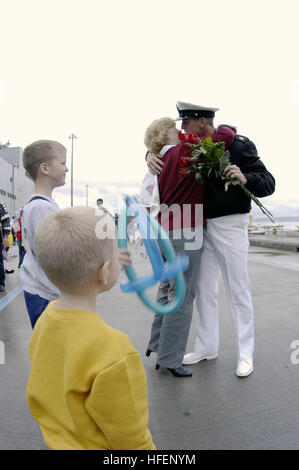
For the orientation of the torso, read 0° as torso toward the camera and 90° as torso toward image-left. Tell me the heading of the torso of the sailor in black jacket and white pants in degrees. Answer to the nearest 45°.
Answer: approximately 45°

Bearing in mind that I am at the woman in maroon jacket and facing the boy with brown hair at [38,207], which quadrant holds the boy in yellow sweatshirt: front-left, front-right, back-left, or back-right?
front-left

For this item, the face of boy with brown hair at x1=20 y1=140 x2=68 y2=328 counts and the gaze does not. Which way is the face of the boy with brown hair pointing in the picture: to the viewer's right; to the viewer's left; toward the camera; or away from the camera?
to the viewer's right

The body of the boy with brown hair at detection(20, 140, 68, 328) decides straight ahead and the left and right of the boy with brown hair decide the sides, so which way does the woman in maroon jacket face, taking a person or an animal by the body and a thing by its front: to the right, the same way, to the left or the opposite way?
the same way

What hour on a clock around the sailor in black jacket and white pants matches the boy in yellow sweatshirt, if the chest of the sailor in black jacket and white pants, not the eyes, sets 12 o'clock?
The boy in yellow sweatshirt is roughly at 11 o'clock from the sailor in black jacket and white pants.

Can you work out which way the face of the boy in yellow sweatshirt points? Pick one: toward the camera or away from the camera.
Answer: away from the camera

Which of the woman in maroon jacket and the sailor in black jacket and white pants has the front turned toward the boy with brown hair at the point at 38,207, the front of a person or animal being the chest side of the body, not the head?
the sailor in black jacket and white pants

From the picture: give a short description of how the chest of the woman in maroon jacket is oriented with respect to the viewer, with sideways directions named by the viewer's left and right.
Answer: facing to the right of the viewer

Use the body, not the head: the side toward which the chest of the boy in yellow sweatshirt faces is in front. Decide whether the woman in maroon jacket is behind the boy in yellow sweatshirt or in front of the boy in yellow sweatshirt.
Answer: in front

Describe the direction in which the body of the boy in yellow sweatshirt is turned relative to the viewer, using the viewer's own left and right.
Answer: facing away from the viewer and to the right of the viewer

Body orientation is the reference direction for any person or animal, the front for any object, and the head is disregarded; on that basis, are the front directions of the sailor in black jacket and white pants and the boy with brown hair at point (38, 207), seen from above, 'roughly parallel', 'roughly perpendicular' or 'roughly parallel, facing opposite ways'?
roughly parallel, facing opposite ways

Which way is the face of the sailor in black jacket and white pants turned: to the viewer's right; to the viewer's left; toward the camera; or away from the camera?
to the viewer's left

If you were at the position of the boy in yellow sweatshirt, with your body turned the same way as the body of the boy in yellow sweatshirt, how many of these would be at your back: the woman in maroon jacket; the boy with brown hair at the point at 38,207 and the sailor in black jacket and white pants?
0

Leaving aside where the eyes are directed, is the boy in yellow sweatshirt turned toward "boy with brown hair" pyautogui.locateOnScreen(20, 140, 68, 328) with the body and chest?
no

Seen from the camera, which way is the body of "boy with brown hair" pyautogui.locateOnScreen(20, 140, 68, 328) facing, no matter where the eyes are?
to the viewer's right
